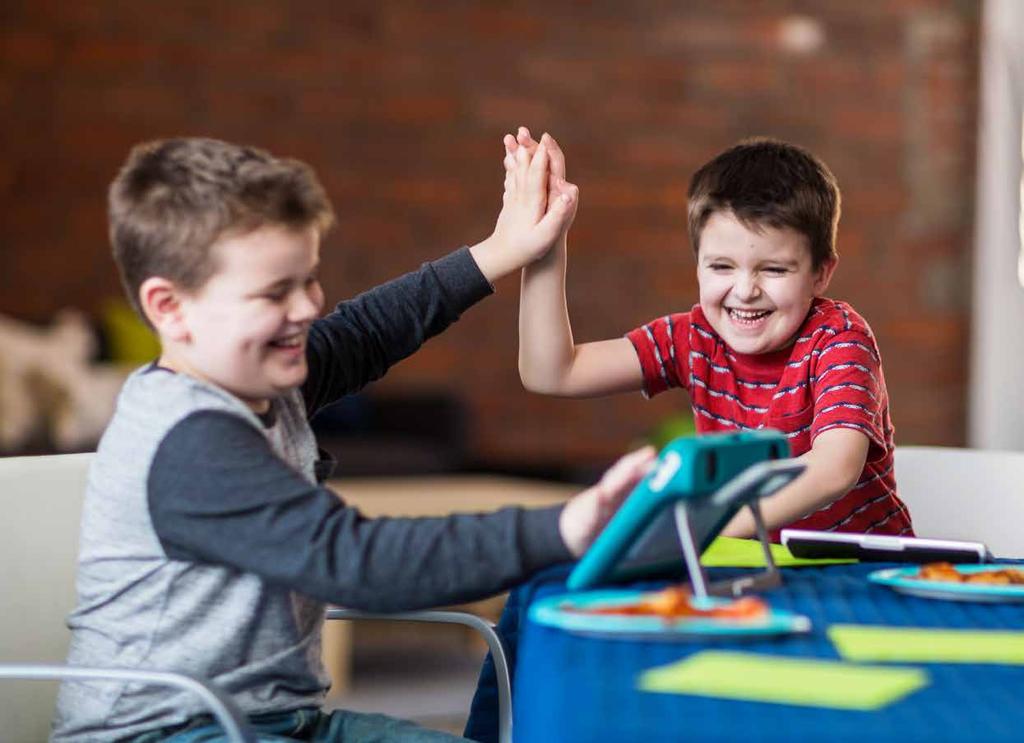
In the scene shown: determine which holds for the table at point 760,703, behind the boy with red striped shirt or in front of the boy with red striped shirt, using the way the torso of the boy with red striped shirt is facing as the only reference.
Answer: in front

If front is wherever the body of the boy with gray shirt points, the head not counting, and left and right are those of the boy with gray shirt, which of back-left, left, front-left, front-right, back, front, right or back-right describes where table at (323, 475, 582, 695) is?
left

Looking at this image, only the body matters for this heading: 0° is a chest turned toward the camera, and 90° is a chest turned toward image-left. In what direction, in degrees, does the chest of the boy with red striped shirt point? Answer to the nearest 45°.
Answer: approximately 45°

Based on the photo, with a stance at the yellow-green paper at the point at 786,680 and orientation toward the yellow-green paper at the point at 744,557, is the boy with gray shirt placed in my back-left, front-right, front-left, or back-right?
front-left

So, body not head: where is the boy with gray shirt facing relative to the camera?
to the viewer's right

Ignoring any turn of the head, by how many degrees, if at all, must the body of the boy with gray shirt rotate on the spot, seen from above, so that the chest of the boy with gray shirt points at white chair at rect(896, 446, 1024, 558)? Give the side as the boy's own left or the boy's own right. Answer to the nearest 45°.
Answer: approximately 45° to the boy's own left

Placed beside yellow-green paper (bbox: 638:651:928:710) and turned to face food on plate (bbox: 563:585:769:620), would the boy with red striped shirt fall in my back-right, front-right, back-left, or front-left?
front-right

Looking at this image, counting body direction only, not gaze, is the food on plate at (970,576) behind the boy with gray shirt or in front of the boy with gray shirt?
in front

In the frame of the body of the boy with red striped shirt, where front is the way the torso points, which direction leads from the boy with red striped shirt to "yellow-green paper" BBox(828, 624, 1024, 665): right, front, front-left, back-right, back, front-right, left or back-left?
front-left

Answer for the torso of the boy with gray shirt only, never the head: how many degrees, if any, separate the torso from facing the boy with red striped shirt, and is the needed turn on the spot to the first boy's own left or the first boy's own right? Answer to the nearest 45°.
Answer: approximately 45° to the first boy's own left

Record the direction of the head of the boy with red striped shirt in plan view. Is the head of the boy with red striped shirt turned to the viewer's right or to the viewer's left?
to the viewer's left
